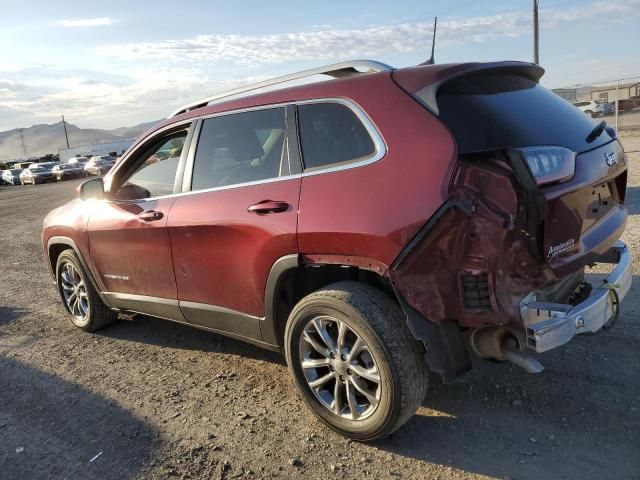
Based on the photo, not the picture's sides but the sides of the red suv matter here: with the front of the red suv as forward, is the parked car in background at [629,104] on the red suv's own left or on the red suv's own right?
on the red suv's own right

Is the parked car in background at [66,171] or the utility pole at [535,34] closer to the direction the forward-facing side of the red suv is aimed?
the parked car in background

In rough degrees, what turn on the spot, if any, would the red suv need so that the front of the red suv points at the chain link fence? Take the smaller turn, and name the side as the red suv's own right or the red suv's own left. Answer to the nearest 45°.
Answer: approximately 90° to the red suv's own right

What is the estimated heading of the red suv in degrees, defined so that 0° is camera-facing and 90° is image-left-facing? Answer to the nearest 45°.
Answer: approximately 135°
